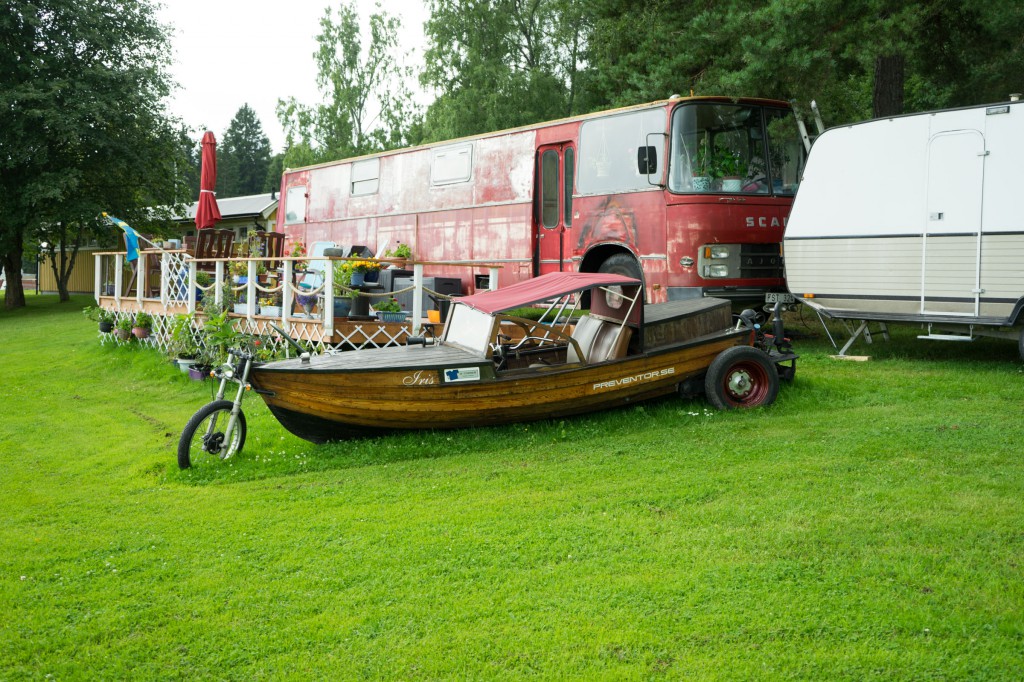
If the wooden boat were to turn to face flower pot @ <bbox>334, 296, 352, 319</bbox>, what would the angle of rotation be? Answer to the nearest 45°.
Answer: approximately 90° to its right

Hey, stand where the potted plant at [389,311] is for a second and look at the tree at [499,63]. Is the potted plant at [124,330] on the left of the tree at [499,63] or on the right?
left

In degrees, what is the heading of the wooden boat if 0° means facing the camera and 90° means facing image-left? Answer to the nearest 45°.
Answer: approximately 45°

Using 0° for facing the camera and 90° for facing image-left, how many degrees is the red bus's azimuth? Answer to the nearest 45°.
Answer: approximately 315°

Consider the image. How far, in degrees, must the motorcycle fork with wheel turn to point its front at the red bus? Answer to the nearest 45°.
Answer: approximately 180°

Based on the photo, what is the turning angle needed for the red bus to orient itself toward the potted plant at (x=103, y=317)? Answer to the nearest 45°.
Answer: approximately 180°

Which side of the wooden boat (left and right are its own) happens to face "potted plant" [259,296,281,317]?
right

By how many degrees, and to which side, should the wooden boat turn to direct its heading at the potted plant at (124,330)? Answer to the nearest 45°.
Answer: approximately 90° to its right
